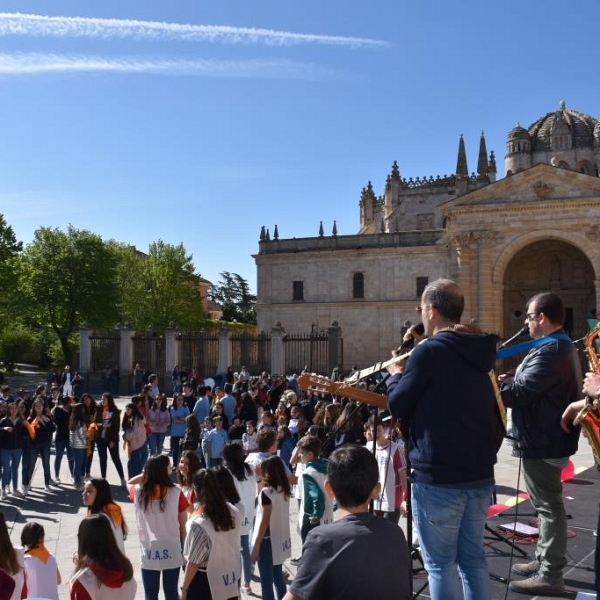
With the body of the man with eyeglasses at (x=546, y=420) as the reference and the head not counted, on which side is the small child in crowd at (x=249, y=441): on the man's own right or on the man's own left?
on the man's own right

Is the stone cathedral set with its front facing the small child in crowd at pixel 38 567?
yes

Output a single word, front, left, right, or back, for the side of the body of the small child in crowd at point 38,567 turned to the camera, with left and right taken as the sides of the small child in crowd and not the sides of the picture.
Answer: back

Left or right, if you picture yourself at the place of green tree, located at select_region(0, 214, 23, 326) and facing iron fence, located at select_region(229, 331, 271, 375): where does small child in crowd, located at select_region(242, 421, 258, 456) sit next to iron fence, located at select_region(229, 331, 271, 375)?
right

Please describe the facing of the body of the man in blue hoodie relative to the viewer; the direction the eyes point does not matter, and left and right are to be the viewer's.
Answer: facing away from the viewer and to the left of the viewer

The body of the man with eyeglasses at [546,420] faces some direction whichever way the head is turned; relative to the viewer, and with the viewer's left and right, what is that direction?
facing to the left of the viewer

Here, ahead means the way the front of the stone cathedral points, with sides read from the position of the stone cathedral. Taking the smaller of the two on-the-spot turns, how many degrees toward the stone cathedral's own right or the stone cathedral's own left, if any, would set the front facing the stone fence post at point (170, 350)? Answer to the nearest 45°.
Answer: approximately 45° to the stone cathedral's own right

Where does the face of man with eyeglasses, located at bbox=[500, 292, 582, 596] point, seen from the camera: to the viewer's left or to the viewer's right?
to the viewer's left

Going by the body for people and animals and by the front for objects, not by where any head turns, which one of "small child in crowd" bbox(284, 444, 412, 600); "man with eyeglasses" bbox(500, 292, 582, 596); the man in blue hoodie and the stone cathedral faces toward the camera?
the stone cathedral

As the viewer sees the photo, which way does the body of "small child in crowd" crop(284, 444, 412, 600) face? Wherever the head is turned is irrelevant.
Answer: away from the camera

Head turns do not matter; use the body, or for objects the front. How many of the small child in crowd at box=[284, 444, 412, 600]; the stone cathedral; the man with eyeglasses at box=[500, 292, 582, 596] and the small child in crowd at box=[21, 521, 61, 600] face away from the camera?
2
